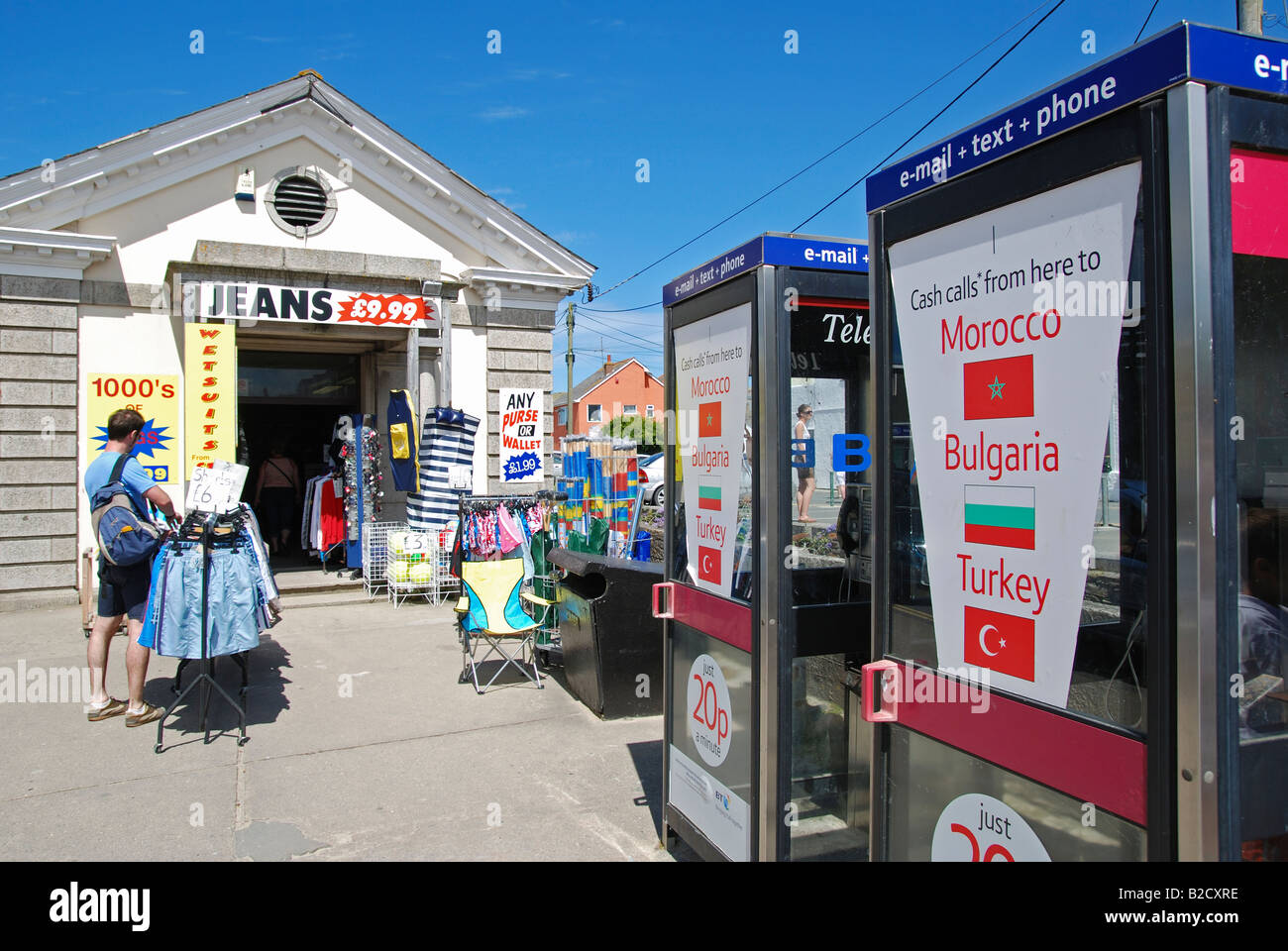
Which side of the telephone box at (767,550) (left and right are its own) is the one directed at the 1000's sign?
right

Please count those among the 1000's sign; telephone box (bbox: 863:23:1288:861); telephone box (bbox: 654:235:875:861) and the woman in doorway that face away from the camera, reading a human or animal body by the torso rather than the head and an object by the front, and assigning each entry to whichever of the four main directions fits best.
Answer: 1

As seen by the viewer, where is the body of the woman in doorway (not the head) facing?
away from the camera

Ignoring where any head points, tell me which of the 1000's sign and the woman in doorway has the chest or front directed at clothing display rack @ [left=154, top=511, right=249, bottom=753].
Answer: the 1000's sign

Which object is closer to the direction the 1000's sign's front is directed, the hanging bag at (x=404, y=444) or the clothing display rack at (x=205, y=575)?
the clothing display rack

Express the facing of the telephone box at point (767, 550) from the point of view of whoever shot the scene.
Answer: facing the viewer and to the left of the viewer

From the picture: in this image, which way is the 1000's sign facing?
toward the camera

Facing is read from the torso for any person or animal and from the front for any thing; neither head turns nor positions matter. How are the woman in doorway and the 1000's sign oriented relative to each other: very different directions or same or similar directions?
very different directions

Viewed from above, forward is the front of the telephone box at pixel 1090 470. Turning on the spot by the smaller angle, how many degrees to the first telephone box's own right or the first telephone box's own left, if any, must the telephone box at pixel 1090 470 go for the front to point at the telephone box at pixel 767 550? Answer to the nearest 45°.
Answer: approximately 90° to the first telephone box's own right

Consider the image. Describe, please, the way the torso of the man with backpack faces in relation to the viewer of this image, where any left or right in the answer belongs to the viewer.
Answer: facing away from the viewer and to the right of the viewer

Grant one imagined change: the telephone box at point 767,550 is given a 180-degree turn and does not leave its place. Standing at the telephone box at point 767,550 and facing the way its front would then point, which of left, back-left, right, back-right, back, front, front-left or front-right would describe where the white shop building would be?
left

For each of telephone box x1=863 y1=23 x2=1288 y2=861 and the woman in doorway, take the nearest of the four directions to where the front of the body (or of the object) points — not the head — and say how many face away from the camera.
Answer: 1

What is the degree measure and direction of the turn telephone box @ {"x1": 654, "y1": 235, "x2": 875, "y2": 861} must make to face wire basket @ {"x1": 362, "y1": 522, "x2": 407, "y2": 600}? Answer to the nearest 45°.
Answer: approximately 90° to its right

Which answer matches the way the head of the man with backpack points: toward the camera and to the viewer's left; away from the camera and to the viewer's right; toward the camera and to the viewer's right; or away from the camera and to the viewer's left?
away from the camera and to the viewer's right

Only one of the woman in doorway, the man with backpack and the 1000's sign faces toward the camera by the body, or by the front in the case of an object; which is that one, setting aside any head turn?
the 1000's sign
